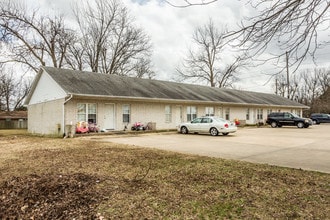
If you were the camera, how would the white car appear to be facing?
facing away from the viewer and to the left of the viewer

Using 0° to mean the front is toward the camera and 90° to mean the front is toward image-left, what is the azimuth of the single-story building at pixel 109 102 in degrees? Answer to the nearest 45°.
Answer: approximately 315°

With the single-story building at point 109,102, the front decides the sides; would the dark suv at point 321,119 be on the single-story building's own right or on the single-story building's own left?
on the single-story building's own left

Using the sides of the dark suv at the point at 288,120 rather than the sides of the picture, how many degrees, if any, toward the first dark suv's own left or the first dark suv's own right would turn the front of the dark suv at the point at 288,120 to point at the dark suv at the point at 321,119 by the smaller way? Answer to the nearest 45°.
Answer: approximately 135° to the first dark suv's own left
